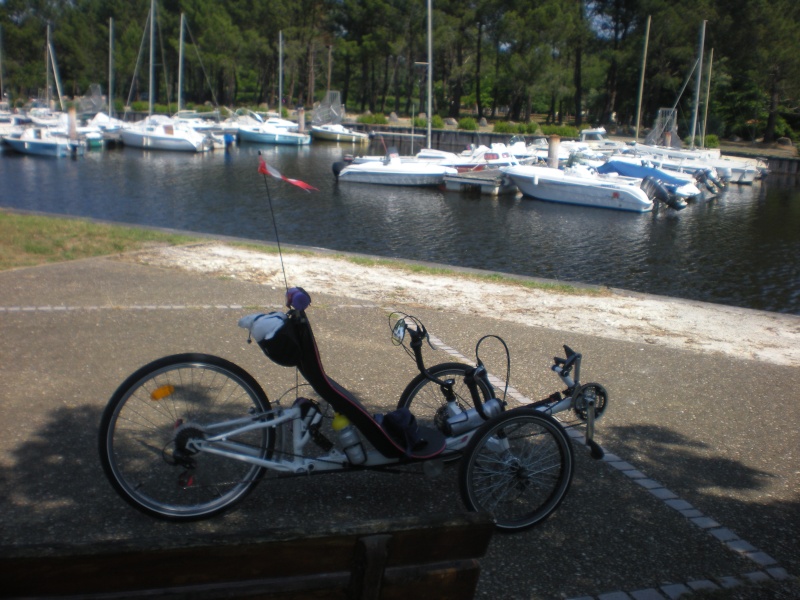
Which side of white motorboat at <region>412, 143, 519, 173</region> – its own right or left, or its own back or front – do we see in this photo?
left

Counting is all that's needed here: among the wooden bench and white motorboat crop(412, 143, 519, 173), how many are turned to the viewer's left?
1

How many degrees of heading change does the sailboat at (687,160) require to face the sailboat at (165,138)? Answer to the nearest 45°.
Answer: approximately 45° to its left

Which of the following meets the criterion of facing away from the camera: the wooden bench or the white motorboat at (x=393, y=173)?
the wooden bench

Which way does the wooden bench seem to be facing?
away from the camera

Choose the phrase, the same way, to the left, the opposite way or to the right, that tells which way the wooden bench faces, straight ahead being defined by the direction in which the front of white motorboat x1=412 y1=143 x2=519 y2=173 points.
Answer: to the right

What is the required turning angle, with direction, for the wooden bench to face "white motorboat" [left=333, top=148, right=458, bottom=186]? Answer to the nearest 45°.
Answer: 0° — it already faces it

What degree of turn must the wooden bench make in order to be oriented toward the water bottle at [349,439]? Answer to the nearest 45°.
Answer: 0° — it already faces it
